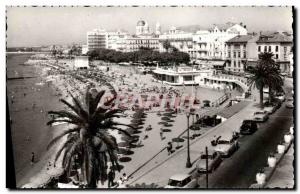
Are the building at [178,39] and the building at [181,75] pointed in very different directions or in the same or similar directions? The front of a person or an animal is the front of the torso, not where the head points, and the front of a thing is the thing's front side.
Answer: same or similar directions

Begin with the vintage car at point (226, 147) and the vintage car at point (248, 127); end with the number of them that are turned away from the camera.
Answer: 0

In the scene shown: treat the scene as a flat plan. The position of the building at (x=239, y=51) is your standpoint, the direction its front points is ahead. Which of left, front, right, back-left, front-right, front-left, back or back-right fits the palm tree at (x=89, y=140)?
front

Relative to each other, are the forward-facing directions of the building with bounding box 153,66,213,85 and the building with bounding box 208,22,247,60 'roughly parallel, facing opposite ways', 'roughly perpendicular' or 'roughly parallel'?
roughly parallel

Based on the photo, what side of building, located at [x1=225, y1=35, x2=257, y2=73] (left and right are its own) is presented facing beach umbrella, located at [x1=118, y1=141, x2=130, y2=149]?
front

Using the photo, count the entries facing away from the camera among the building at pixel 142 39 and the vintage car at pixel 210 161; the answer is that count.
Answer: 0

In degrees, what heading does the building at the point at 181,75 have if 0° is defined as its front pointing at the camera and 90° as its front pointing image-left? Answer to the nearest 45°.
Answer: approximately 45°

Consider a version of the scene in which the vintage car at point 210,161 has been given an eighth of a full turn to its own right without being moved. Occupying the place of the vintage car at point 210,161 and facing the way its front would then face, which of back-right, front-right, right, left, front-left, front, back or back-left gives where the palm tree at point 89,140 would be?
front-left

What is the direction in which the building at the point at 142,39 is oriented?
toward the camera

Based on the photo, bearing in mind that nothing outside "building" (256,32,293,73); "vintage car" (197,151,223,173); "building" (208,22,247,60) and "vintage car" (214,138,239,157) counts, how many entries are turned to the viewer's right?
0

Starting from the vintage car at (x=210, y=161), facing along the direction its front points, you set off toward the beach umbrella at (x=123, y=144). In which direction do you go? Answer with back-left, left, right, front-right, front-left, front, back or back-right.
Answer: front-right
